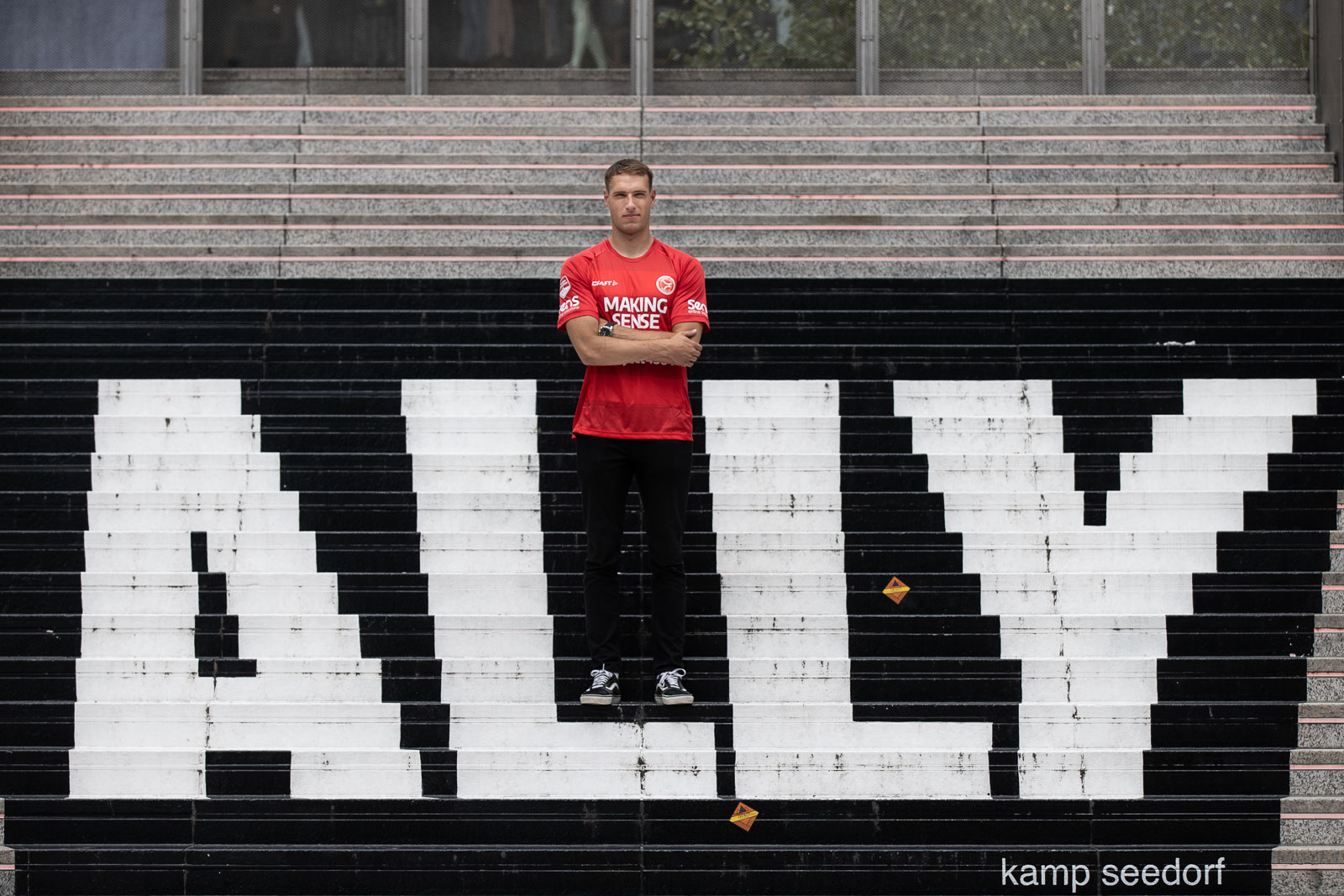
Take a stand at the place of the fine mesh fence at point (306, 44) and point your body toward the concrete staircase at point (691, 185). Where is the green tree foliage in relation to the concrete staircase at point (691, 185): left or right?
left

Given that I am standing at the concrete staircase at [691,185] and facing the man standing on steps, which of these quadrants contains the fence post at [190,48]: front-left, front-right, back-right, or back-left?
back-right

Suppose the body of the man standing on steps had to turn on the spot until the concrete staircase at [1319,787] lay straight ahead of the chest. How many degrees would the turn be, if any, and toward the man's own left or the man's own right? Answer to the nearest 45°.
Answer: approximately 90° to the man's own left

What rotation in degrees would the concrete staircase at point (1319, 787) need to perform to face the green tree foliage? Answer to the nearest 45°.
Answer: approximately 135° to its right

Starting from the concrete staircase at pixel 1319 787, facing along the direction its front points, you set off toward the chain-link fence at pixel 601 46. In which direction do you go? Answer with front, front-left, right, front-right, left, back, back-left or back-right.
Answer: back-right

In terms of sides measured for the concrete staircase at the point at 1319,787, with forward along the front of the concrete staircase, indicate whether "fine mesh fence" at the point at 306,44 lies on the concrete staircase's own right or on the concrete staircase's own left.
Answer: on the concrete staircase's own right

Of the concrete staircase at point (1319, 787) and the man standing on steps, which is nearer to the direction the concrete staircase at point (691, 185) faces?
the man standing on steps

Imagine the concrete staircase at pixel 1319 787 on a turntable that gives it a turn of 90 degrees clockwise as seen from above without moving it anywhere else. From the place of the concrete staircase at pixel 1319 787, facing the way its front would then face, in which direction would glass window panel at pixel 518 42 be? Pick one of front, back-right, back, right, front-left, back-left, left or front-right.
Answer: front-right

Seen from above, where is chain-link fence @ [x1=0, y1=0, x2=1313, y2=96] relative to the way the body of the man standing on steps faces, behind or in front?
behind

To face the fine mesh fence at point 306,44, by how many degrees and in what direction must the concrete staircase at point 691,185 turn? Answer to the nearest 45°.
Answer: approximately 135° to its right
